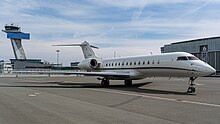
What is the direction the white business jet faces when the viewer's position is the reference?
facing the viewer and to the right of the viewer
